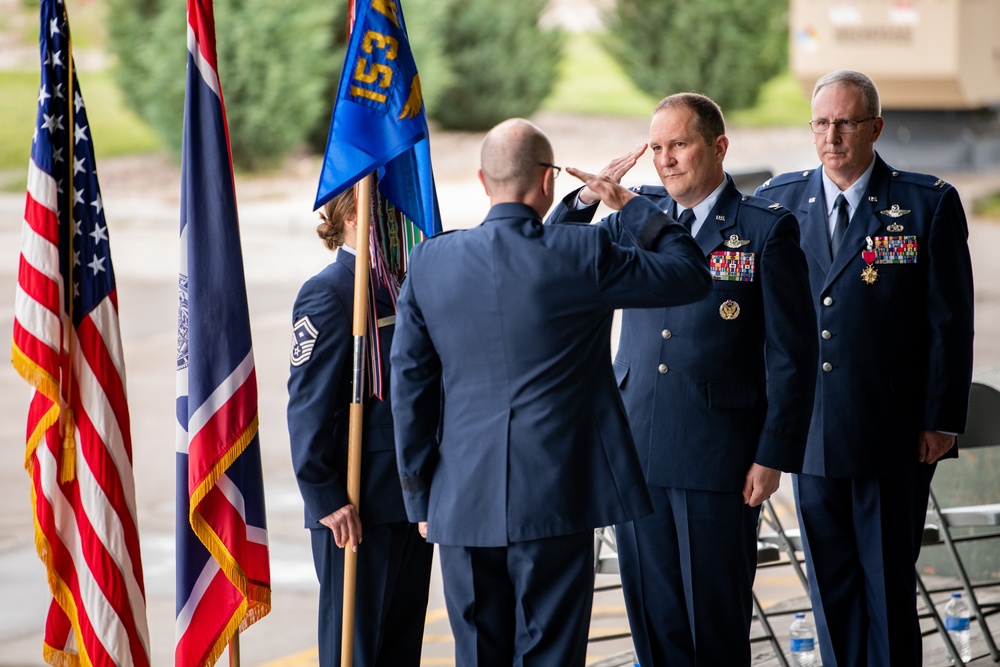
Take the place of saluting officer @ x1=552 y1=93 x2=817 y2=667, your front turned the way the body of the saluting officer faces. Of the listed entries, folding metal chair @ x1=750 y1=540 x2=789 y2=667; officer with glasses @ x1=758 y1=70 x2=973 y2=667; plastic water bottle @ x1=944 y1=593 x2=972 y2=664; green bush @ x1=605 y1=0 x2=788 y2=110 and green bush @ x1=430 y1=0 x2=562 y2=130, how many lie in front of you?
0

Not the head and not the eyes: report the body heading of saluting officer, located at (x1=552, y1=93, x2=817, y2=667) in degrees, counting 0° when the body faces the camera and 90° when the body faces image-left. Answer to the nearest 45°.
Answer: approximately 45°

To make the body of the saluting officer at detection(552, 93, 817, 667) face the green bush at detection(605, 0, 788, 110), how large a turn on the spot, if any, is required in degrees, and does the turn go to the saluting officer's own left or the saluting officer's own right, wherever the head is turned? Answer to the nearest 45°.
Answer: approximately 135° to the saluting officer's own right

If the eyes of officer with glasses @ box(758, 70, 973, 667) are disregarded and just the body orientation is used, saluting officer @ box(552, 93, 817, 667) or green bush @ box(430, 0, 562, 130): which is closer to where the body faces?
the saluting officer

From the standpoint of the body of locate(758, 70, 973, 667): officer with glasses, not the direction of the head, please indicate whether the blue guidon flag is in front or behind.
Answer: in front

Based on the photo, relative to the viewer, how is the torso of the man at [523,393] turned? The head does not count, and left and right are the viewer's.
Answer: facing away from the viewer and to the right of the viewer

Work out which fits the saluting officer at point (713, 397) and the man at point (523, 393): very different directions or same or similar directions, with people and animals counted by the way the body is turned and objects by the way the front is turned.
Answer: very different directions

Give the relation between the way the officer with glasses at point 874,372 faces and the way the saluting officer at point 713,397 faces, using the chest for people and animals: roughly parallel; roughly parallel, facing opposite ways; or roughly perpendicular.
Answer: roughly parallel

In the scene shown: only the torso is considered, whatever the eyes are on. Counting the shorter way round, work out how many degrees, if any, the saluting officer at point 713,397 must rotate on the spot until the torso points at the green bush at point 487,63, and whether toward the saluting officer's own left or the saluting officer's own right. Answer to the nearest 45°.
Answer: approximately 135° to the saluting officer's own right

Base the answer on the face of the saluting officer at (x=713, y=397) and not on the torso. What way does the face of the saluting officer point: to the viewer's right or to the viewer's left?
to the viewer's left

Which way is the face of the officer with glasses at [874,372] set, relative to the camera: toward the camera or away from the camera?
toward the camera

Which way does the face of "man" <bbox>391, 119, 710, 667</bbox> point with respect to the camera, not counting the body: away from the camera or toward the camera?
away from the camera

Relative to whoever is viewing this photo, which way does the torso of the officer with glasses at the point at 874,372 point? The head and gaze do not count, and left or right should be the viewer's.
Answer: facing the viewer and to the left of the viewer

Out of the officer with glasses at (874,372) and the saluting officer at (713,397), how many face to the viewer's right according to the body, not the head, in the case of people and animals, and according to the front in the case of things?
0
